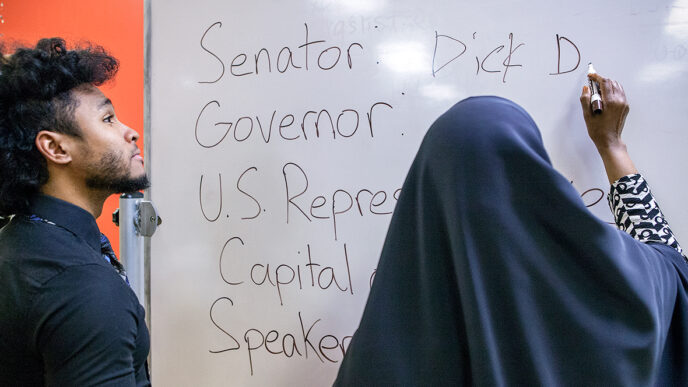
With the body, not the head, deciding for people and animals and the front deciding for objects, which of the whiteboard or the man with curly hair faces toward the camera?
the whiteboard

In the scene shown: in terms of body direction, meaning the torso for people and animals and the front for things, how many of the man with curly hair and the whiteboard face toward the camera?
1

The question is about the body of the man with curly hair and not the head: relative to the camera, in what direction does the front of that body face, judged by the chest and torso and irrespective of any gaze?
to the viewer's right

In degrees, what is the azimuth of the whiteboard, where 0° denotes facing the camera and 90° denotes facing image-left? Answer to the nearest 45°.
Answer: approximately 0°

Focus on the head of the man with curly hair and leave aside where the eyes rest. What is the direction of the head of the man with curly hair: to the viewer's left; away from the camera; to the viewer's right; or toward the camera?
to the viewer's right
